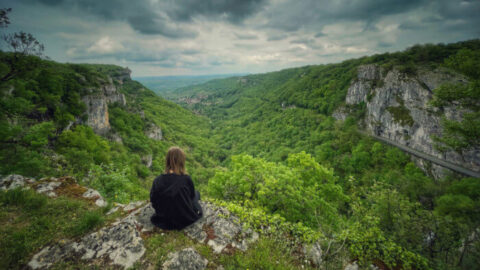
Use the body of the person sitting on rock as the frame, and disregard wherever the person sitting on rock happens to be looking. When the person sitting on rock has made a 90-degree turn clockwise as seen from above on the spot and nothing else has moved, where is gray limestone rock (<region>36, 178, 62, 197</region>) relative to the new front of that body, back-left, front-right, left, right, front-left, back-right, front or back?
back-left

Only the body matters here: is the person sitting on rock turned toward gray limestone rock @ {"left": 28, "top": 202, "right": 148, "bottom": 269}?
no

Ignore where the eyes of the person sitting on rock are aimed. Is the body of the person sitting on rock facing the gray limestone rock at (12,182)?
no

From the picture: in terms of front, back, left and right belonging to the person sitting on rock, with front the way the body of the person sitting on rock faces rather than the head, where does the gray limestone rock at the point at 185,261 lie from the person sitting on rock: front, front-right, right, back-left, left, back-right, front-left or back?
back

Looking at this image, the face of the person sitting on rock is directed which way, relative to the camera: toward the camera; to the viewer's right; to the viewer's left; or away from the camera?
away from the camera

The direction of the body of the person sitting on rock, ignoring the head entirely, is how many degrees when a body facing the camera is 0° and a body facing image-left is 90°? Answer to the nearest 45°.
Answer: approximately 180°

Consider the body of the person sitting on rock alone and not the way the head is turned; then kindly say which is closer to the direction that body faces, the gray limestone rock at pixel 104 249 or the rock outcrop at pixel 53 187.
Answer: the rock outcrop

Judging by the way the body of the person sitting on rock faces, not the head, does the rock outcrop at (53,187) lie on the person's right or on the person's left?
on the person's left
